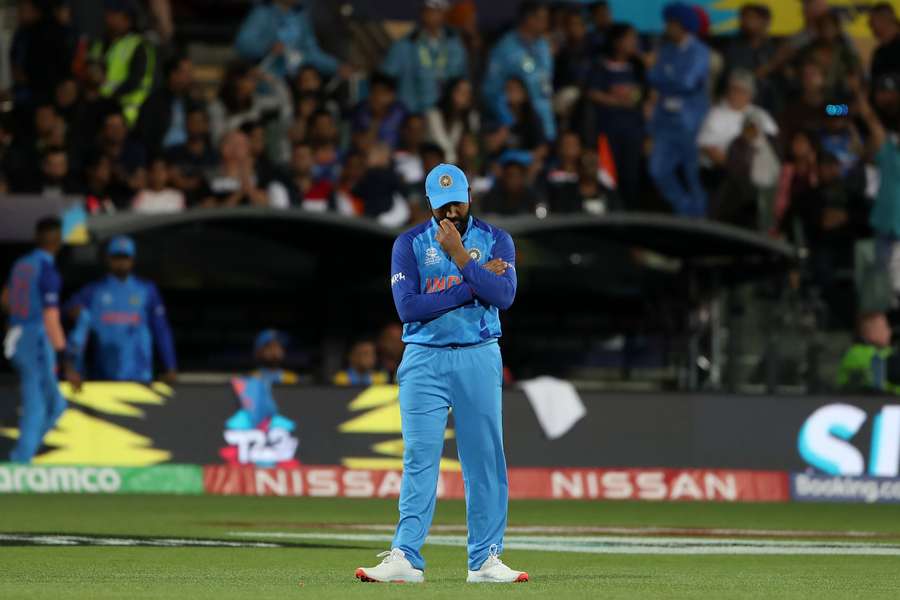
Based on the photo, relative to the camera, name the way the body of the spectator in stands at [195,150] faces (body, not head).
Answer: toward the camera

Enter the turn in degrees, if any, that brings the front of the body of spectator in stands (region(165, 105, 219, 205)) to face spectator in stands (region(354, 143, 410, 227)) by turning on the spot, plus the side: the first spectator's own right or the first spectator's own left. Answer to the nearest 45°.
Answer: approximately 90° to the first spectator's own left

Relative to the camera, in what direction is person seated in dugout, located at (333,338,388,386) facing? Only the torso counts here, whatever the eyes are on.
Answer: toward the camera

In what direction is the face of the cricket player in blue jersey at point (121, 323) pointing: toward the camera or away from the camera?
toward the camera

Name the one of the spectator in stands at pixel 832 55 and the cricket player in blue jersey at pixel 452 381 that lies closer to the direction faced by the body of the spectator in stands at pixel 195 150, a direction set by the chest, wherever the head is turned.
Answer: the cricket player in blue jersey

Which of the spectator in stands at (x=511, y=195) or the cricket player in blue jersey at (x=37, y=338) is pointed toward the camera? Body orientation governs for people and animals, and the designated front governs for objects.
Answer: the spectator in stands

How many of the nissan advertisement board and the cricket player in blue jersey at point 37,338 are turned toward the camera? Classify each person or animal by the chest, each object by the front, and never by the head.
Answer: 1

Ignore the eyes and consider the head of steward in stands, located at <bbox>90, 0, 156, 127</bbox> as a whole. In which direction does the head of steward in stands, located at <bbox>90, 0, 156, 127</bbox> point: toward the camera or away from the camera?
toward the camera

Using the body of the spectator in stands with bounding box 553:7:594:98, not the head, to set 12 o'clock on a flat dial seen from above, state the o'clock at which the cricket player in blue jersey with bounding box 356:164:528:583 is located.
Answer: The cricket player in blue jersey is roughly at 12 o'clock from the spectator in stands.

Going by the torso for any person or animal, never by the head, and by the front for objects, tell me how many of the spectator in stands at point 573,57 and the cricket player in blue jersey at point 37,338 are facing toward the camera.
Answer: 1

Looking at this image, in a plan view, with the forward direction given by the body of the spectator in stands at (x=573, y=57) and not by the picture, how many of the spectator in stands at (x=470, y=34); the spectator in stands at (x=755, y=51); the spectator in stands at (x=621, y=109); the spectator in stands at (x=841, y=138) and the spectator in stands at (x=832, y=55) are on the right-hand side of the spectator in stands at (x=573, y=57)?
1

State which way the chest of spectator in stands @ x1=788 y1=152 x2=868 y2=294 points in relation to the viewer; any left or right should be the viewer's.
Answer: facing the viewer

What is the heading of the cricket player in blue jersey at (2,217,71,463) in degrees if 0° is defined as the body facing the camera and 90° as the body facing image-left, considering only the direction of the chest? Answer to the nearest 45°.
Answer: approximately 225°

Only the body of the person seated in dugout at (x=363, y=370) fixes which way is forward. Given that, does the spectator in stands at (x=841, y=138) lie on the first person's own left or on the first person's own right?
on the first person's own left

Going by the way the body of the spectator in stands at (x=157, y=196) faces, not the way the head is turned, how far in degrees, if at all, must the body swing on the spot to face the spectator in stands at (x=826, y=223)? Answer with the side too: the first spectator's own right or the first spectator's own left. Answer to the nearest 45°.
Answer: approximately 90° to the first spectator's own left
